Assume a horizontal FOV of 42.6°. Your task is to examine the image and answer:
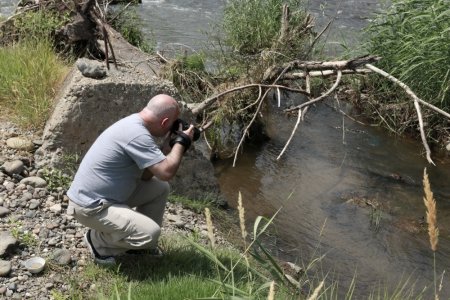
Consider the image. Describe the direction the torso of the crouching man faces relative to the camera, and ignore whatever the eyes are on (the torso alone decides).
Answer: to the viewer's right

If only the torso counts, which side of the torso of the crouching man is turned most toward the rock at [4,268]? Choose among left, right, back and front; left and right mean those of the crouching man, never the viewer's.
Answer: back

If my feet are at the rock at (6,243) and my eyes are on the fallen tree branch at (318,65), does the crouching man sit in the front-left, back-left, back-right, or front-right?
front-right

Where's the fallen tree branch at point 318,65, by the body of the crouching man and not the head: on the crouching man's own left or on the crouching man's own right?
on the crouching man's own left

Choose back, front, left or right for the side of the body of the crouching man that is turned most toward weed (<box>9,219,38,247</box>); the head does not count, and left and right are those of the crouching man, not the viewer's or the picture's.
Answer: back

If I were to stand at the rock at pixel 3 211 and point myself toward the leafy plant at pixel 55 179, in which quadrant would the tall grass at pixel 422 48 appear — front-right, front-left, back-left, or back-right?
front-right

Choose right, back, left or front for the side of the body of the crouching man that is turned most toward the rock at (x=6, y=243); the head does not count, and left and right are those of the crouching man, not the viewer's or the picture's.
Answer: back

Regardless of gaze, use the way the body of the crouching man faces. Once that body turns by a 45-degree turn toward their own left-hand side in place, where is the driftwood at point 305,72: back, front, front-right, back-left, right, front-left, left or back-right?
front

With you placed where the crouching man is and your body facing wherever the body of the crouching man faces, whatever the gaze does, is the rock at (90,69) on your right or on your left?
on your left

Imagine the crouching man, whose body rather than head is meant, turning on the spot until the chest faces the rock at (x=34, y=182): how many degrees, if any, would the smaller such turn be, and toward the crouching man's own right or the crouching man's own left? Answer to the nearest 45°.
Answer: approximately 135° to the crouching man's own left

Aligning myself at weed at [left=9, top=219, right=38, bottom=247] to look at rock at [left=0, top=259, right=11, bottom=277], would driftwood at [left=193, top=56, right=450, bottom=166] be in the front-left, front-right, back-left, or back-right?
back-left

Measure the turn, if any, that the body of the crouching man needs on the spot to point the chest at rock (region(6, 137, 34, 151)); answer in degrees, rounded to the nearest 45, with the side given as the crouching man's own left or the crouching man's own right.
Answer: approximately 135° to the crouching man's own left
